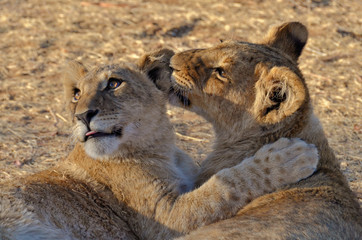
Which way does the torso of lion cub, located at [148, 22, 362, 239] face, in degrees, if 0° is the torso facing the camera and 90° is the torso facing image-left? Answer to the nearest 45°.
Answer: approximately 90°

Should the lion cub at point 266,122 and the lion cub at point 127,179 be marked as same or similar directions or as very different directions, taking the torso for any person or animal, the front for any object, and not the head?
very different directions
